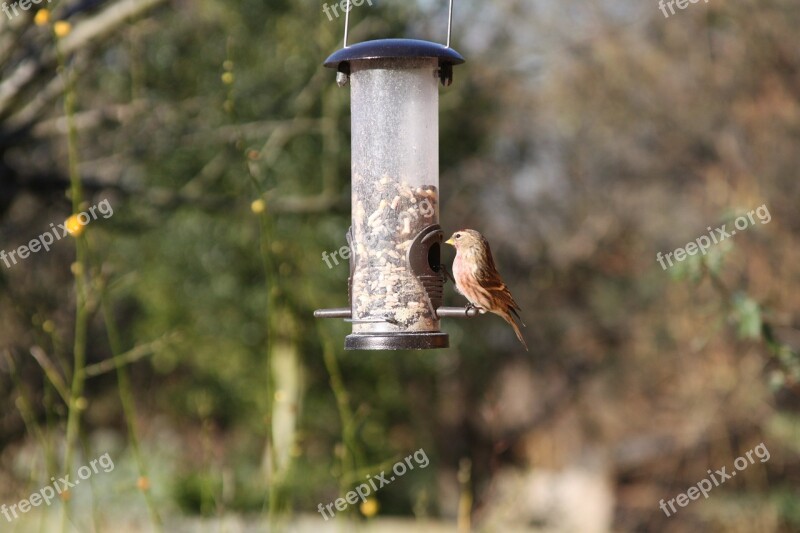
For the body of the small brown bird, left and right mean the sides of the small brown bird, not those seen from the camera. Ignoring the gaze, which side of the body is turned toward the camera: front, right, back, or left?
left
